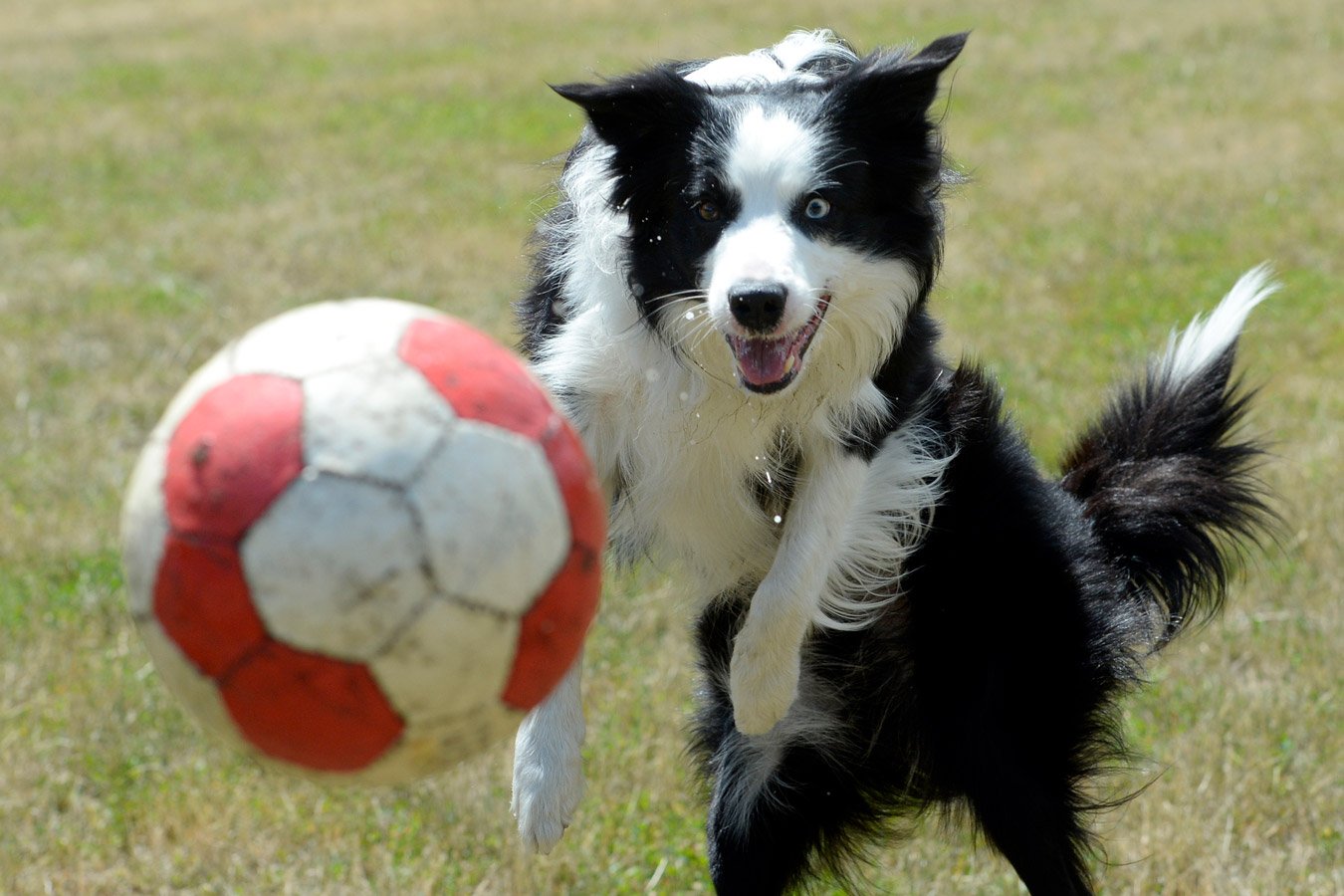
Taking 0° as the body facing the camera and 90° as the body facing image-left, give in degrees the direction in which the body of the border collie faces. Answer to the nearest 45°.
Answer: approximately 45°
